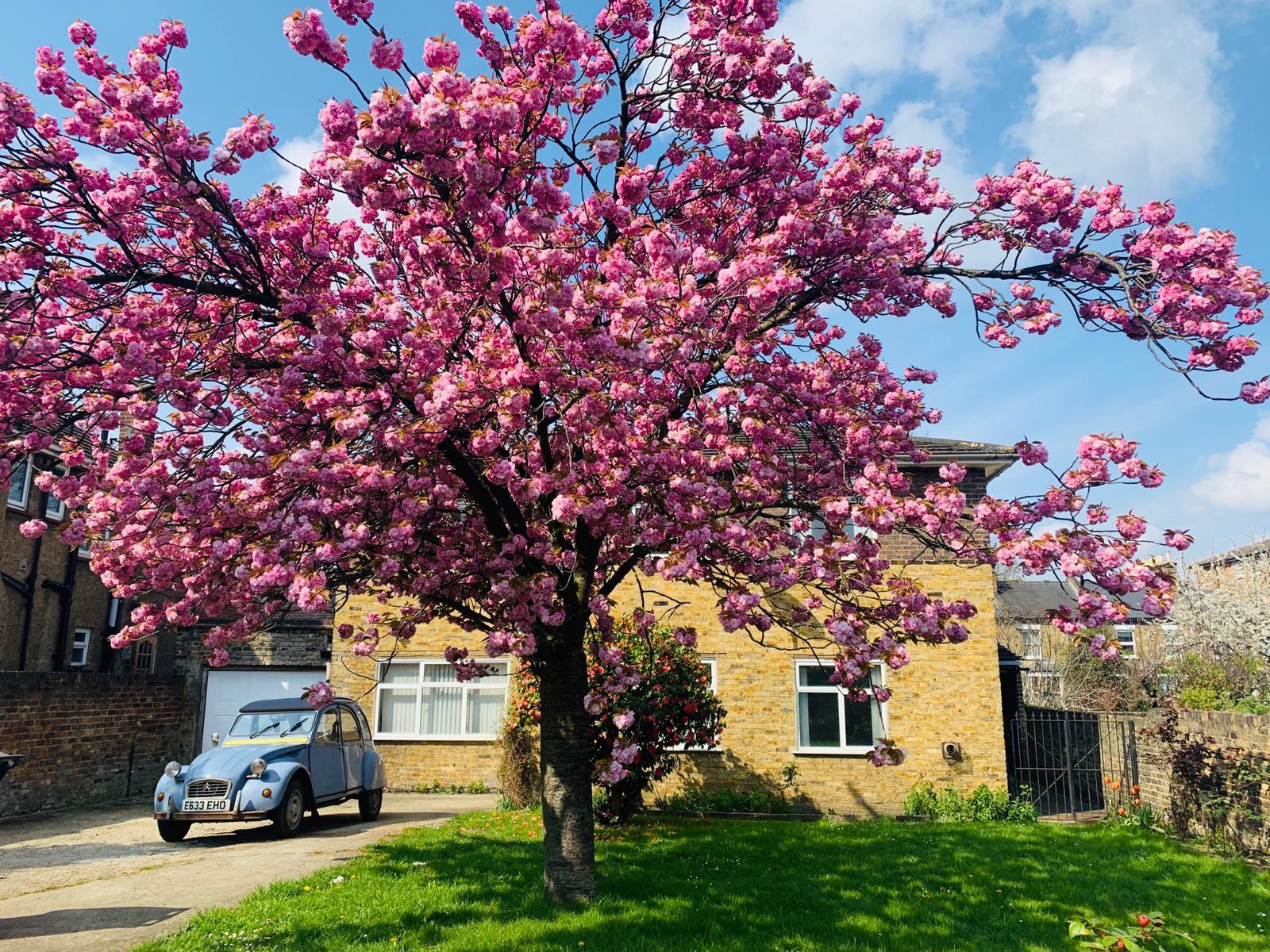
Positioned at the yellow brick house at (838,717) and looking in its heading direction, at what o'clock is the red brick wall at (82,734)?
The red brick wall is roughly at 3 o'clock from the yellow brick house.

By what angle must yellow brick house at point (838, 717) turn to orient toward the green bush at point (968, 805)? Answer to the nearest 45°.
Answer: approximately 90° to its left

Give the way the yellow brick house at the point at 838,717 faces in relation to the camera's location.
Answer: facing the viewer

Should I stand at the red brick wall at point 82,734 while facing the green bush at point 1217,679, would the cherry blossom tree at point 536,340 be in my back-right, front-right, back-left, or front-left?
front-right

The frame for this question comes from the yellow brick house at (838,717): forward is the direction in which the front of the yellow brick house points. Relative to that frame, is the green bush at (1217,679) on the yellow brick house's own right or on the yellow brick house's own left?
on the yellow brick house's own left

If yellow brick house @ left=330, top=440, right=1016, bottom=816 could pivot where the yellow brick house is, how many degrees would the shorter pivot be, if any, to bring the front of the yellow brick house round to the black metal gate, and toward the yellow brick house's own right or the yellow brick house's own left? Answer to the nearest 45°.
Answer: approximately 90° to the yellow brick house's own left

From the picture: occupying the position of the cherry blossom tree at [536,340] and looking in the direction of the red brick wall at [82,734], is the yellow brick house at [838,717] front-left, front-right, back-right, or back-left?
front-right

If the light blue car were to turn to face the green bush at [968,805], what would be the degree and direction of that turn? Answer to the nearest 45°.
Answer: approximately 135° to its left

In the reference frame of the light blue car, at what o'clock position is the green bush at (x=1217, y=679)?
The green bush is roughly at 7 o'clock from the light blue car.

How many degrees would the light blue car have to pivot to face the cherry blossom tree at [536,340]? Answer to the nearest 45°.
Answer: approximately 45° to its left

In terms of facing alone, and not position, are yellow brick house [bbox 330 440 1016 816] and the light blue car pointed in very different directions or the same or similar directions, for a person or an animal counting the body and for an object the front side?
same or similar directions

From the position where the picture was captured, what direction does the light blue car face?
facing the viewer and to the left of the viewer

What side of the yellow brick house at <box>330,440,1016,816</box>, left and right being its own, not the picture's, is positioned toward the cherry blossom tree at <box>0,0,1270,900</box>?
front

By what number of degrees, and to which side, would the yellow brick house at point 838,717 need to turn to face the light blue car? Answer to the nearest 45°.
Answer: approximately 45° to its right

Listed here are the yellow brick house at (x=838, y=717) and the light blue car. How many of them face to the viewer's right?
0

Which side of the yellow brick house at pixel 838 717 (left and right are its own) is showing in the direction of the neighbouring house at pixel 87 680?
right

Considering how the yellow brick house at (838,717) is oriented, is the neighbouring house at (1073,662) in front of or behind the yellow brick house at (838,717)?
behind
